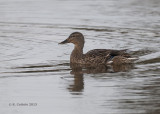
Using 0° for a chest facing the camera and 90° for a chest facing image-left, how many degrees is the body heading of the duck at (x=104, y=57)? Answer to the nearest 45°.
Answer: approximately 90°
